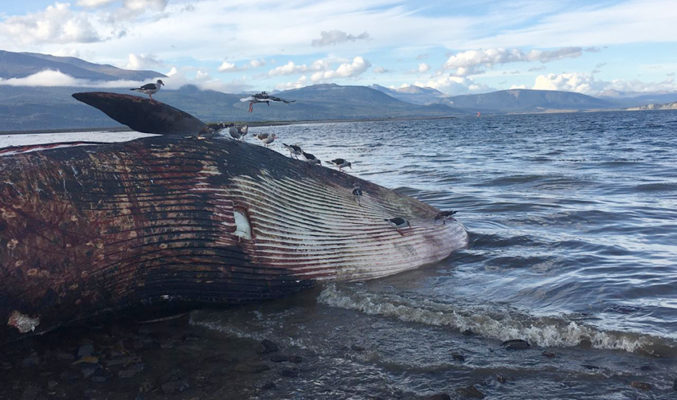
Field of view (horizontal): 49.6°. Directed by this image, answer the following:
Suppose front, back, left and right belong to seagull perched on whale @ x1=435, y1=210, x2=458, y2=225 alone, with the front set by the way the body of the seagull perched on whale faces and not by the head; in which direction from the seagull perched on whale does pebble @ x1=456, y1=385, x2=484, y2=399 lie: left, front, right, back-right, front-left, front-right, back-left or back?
left

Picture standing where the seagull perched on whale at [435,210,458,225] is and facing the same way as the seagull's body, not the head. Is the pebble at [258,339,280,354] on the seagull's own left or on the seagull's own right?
on the seagull's own left

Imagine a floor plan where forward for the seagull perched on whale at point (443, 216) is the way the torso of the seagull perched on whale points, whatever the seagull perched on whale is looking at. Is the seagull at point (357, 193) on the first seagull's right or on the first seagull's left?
on the first seagull's left

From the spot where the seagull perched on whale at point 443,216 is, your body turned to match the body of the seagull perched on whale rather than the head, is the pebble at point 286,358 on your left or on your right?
on your left

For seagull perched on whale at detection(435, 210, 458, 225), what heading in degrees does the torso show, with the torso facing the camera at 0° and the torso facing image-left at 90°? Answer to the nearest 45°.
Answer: approximately 90°
